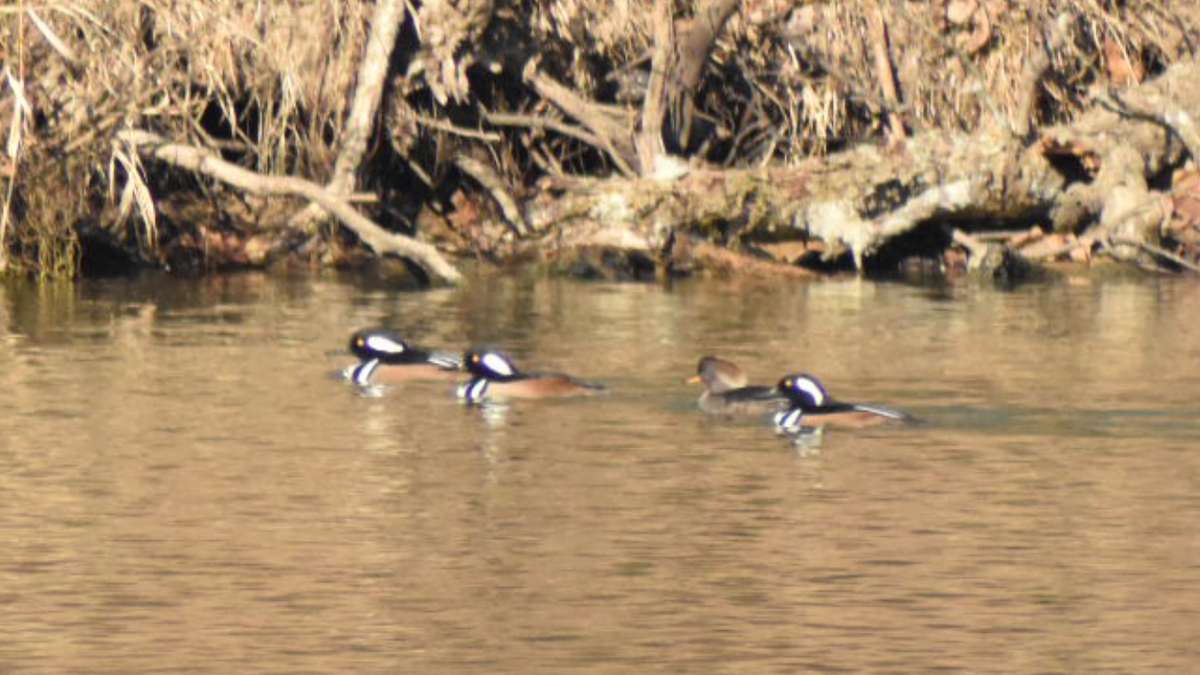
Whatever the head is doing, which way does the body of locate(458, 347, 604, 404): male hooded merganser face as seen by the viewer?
to the viewer's left

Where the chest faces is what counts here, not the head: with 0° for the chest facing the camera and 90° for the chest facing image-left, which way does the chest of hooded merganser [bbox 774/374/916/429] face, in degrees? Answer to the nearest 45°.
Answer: approximately 90°

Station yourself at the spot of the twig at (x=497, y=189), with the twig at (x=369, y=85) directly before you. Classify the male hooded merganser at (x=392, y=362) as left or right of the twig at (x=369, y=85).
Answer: left

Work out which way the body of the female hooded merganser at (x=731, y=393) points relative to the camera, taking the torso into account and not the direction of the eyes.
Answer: to the viewer's left

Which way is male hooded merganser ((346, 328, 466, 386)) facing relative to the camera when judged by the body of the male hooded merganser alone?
to the viewer's left
